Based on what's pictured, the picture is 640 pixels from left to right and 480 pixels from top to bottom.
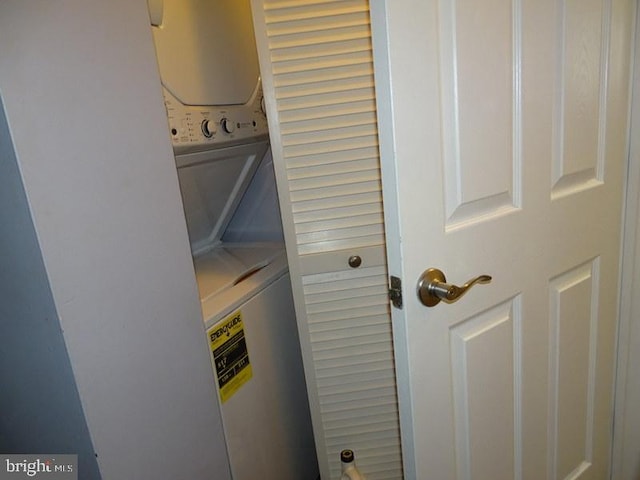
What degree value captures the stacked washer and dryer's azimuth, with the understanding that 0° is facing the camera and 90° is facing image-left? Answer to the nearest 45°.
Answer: approximately 315°

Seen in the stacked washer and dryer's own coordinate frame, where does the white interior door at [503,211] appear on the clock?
The white interior door is roughly at 12 o'clock from the stacked washer and dryer.

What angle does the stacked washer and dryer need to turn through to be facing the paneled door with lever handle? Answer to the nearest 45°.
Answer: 0° — it already faces it
